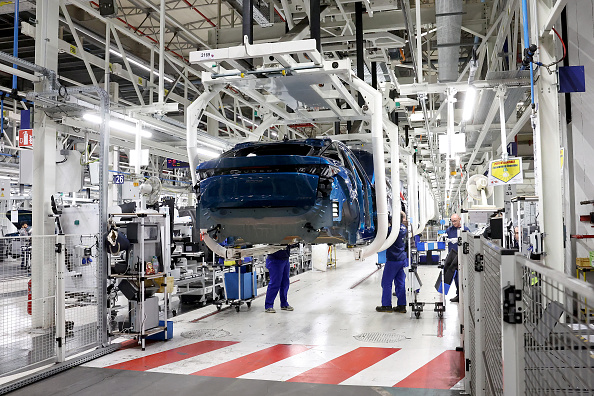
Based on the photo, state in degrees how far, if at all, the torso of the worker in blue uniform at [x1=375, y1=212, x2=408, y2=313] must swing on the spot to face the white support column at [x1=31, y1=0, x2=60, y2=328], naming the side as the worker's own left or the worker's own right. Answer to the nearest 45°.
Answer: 0° — they already face it

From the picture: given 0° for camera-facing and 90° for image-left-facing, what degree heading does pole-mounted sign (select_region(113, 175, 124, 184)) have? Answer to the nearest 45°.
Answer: approximately 0°

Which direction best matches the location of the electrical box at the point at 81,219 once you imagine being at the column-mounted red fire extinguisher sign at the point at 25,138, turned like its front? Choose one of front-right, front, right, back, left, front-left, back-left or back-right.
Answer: back-left

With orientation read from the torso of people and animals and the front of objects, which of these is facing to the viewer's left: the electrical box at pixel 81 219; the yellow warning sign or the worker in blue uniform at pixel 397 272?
the worker in blue uniform

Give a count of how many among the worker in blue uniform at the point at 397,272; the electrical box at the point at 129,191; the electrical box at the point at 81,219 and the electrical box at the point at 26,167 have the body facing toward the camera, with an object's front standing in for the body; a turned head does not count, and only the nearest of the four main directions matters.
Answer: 3

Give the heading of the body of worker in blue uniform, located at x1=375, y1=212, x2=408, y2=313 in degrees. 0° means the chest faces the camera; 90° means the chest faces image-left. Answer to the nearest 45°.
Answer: approximately 90°

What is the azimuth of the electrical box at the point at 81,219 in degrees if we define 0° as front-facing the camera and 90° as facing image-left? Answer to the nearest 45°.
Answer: approximately 0°

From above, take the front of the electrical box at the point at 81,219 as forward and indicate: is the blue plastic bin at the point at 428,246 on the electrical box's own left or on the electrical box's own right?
on the electrical box's own left

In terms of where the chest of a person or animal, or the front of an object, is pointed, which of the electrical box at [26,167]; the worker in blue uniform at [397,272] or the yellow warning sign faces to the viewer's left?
the worker in blue uniform
